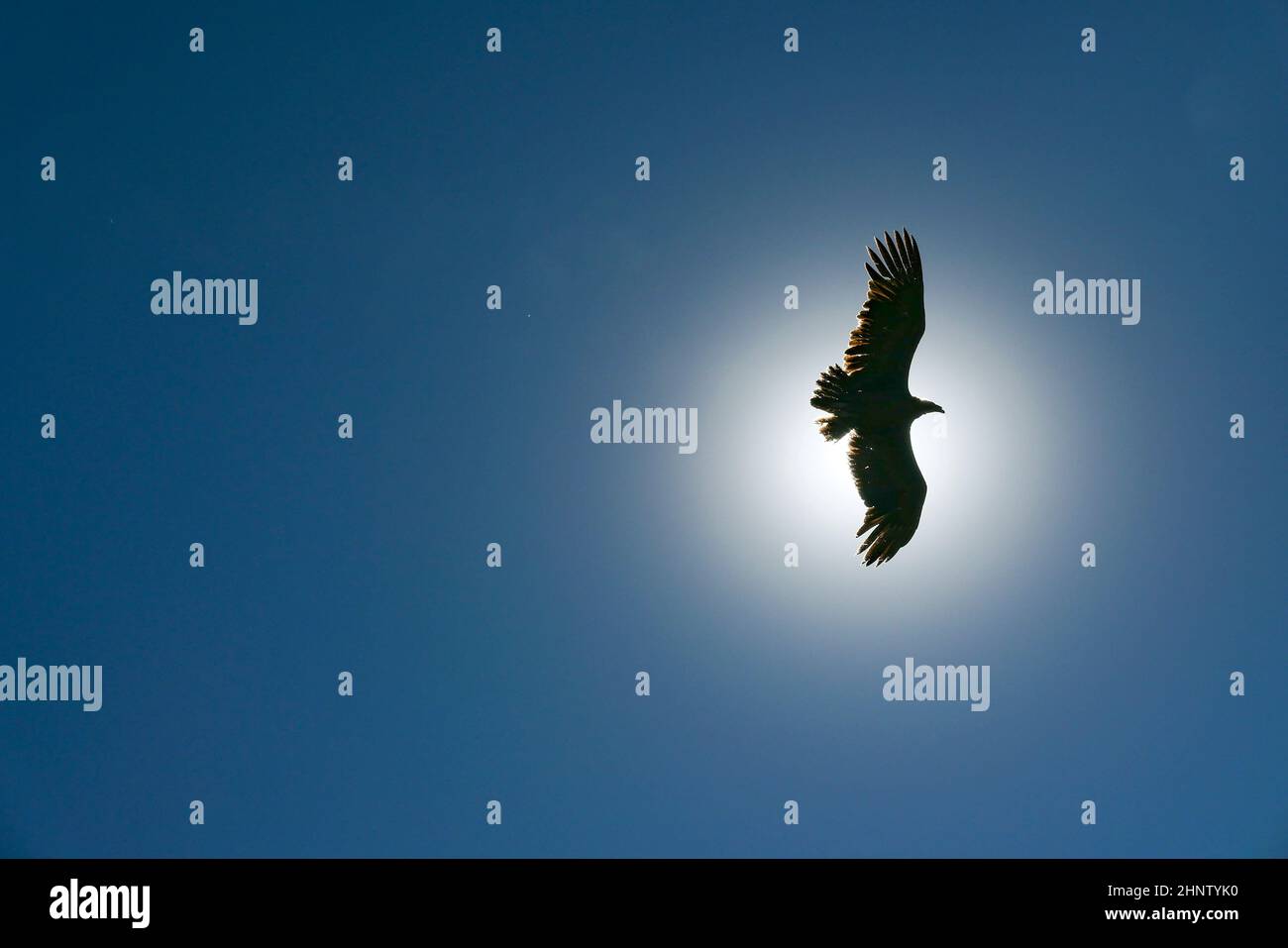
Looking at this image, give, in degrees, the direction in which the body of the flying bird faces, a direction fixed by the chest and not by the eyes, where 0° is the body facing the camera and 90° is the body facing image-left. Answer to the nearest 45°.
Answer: approximately 270°
